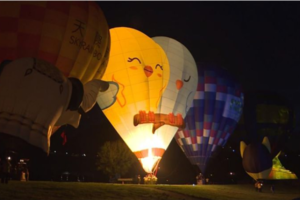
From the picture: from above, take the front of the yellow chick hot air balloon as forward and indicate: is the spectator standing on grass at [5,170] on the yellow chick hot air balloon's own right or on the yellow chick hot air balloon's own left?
on the yellow chick hot air balloon's own right

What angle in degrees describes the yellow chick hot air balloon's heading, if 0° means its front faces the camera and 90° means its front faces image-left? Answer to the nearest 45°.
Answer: approximately 315°

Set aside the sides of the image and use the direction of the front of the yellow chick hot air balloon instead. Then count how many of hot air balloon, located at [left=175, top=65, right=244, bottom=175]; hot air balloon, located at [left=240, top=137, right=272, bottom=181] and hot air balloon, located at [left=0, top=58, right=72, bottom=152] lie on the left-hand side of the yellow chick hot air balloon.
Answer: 2

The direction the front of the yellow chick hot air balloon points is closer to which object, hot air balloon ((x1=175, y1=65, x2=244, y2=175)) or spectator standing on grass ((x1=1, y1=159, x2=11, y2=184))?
the spectator standing on grass

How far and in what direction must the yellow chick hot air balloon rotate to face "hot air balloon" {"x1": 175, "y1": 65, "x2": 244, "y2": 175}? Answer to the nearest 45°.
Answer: approximately 90° to its left

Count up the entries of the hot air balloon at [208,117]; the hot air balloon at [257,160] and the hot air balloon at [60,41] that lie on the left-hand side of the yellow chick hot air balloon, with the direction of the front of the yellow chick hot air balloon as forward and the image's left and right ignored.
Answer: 2

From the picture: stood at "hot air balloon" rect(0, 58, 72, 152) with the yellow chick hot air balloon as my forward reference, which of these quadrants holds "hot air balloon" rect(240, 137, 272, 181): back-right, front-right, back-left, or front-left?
front-right

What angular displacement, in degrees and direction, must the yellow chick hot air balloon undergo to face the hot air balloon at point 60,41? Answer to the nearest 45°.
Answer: approximately 45° to its right

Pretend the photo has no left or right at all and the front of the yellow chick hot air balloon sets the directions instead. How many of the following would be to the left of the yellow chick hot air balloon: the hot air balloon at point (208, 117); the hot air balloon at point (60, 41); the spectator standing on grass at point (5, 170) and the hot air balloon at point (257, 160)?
2

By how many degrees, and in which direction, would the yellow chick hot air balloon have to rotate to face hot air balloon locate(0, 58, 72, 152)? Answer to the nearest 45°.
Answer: approximately 45° to its right

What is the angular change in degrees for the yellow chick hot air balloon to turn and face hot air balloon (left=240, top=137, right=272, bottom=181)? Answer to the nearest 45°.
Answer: approximately 90° to its left
